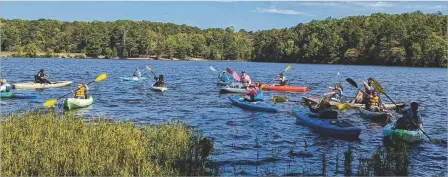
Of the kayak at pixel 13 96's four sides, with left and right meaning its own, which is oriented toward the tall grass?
right

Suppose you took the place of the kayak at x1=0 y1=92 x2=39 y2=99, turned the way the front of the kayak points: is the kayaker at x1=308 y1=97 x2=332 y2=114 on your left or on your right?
on your right

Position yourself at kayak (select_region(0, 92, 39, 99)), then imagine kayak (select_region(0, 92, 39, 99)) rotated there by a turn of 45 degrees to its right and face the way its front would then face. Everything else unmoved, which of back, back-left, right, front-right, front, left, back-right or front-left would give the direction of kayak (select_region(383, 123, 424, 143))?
front

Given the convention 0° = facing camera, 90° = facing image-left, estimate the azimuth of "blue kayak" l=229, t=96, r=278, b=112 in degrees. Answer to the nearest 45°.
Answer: approximately 315°

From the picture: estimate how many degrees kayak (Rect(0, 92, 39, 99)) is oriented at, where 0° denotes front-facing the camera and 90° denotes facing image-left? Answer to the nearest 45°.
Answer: approximately 270°

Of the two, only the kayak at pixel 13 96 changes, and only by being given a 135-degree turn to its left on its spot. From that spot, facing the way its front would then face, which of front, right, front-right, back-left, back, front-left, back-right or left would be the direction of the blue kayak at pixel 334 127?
back

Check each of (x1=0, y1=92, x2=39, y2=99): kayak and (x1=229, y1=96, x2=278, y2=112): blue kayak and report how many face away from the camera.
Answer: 0

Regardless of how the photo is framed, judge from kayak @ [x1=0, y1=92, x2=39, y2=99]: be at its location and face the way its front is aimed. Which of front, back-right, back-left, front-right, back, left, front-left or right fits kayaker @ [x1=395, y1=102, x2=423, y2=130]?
front-right

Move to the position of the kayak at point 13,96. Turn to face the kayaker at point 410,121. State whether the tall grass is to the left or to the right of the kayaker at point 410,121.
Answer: right
